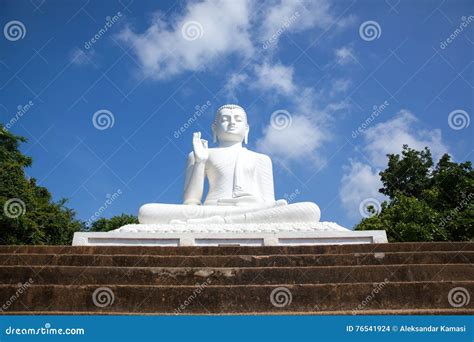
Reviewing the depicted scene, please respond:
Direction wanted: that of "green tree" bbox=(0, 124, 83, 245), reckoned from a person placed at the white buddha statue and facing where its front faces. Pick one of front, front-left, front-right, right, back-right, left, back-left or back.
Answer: back-right

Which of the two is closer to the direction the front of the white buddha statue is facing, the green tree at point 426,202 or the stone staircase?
the stone staircase

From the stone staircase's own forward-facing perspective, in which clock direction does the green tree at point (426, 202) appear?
The green tree is roughly at 7 o'clock from the stone staircase.

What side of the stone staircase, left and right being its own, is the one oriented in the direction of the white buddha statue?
back

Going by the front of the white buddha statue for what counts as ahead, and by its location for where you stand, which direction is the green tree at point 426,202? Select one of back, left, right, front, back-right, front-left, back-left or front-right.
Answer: back-left

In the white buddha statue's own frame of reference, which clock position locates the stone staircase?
The stone staircase is roughly at 12 o'clock from the white buddha statue.

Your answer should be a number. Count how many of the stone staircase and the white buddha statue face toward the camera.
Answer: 2
